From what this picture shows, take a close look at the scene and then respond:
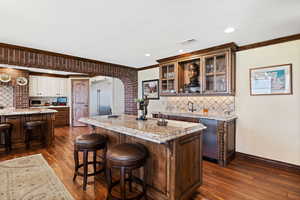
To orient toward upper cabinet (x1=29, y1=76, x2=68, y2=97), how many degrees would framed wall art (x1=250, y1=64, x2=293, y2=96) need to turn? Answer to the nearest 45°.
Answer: approximately 45° to its right

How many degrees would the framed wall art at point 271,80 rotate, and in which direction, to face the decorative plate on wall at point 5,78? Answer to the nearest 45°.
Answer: approximately 45° to its right

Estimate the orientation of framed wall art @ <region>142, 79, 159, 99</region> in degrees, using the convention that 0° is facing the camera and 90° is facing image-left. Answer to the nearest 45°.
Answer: approximately 45°

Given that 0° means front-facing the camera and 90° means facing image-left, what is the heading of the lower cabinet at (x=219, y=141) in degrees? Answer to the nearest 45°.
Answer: approximately 45°

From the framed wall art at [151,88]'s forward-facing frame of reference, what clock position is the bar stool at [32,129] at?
The bar stool is roughly at 1 o'clock from the framed wall art.

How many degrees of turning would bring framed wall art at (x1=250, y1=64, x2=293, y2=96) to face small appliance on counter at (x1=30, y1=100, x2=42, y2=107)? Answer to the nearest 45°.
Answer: approximately 45° to its right

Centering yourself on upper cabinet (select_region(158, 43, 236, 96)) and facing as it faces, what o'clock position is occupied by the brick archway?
The brick archway is roughly at 1 o'clock from the upper cabinet.
